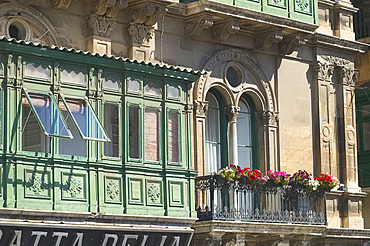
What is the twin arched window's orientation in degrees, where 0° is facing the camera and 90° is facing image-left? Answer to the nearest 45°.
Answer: approximately 315°
